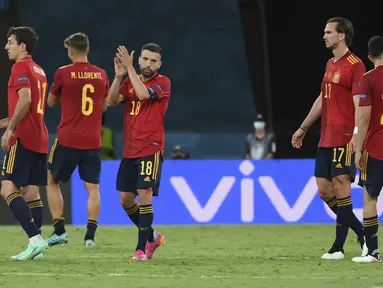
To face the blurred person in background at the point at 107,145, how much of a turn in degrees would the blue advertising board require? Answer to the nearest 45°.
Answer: approximately 135° to its right

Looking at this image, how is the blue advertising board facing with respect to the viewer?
toward the camera

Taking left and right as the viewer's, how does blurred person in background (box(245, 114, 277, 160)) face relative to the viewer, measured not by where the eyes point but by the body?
facing the viewer

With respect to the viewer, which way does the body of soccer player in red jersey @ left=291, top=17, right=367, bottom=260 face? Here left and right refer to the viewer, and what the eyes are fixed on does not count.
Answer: facing the viewer and to the left of the viewer

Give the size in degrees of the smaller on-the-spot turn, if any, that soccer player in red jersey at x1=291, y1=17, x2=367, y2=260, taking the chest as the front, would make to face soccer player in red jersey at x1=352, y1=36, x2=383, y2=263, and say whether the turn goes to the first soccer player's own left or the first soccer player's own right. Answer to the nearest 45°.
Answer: approximately 90° to the first soccer player's own left

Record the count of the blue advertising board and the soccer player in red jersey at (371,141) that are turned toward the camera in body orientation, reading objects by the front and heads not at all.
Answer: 1

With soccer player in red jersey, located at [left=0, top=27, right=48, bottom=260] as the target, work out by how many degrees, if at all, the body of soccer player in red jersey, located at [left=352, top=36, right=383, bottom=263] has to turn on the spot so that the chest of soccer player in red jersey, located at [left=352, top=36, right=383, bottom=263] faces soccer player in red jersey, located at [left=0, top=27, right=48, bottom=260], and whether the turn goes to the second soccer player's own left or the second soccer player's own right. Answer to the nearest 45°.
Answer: approximately 45° to the second soccer player's own left

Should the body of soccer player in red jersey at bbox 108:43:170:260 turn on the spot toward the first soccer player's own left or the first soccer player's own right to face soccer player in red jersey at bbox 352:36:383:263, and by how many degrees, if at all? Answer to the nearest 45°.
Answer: approximately 135° to the first soccer player's own left

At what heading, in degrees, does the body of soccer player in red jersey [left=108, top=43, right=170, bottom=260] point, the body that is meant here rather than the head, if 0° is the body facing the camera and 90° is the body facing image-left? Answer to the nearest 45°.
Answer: approximately 45°

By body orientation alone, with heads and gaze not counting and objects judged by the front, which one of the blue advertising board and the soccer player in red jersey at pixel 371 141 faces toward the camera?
the blue advertising board

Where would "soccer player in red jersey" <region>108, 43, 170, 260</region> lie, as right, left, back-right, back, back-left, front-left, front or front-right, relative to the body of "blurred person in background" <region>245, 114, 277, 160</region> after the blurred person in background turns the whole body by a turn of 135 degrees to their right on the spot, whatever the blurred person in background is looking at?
back-left

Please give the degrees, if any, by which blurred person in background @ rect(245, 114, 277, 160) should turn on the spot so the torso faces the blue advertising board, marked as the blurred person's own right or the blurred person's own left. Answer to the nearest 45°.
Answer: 0° — they already face it

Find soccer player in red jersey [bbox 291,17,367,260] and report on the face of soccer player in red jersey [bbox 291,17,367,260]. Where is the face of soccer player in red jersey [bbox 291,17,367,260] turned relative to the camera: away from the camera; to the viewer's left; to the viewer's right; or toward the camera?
to the viewer's left

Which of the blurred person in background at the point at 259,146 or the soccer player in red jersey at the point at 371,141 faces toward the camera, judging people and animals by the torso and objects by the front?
the blurred person in background

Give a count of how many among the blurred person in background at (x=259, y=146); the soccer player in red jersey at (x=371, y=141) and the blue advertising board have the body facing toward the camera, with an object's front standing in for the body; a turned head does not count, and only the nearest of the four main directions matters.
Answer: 2

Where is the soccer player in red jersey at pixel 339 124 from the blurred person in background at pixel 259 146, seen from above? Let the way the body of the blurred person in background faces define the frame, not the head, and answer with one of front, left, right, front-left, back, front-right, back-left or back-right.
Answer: front
